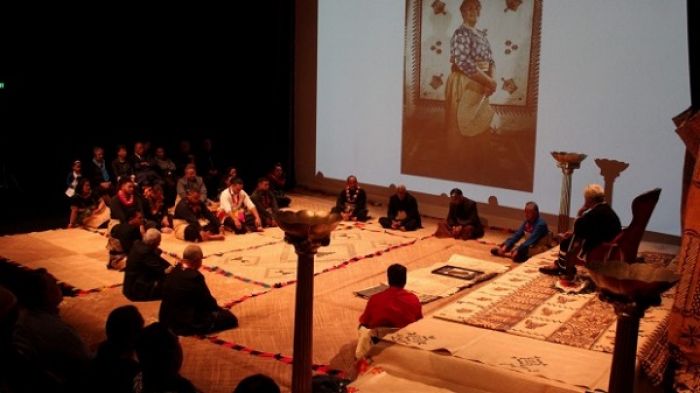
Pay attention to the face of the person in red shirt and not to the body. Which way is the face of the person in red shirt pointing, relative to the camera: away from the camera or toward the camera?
away from the camera

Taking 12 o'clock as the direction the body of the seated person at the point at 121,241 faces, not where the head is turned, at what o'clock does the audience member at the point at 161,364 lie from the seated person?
The audience member is roughly at 3 o'clock from the seated person.

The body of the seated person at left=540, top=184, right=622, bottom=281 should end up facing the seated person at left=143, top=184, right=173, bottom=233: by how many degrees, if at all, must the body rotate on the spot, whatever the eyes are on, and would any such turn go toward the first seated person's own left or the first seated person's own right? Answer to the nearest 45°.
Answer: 0° — they already face them

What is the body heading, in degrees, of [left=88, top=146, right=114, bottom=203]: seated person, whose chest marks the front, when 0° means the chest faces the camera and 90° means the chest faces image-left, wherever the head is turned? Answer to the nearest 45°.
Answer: approximately 315°

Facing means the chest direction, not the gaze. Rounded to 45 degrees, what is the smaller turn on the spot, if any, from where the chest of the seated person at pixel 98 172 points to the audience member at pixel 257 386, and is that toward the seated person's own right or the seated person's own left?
approximately 45° to the seated person's own right

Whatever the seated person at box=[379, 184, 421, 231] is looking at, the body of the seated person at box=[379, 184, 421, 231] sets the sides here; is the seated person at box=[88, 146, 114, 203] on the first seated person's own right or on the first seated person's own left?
on the first seated person's own right

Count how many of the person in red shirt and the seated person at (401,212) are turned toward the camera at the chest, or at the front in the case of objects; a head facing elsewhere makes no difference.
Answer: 1

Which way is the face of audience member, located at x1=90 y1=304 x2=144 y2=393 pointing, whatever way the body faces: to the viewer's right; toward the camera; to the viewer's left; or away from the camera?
away from the camera

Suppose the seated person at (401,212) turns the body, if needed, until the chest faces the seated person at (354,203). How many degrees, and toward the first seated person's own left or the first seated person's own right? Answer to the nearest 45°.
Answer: approximately 135° to the first seated person's own right

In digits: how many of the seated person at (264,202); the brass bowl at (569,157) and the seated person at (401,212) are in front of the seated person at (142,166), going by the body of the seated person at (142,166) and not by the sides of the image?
3
